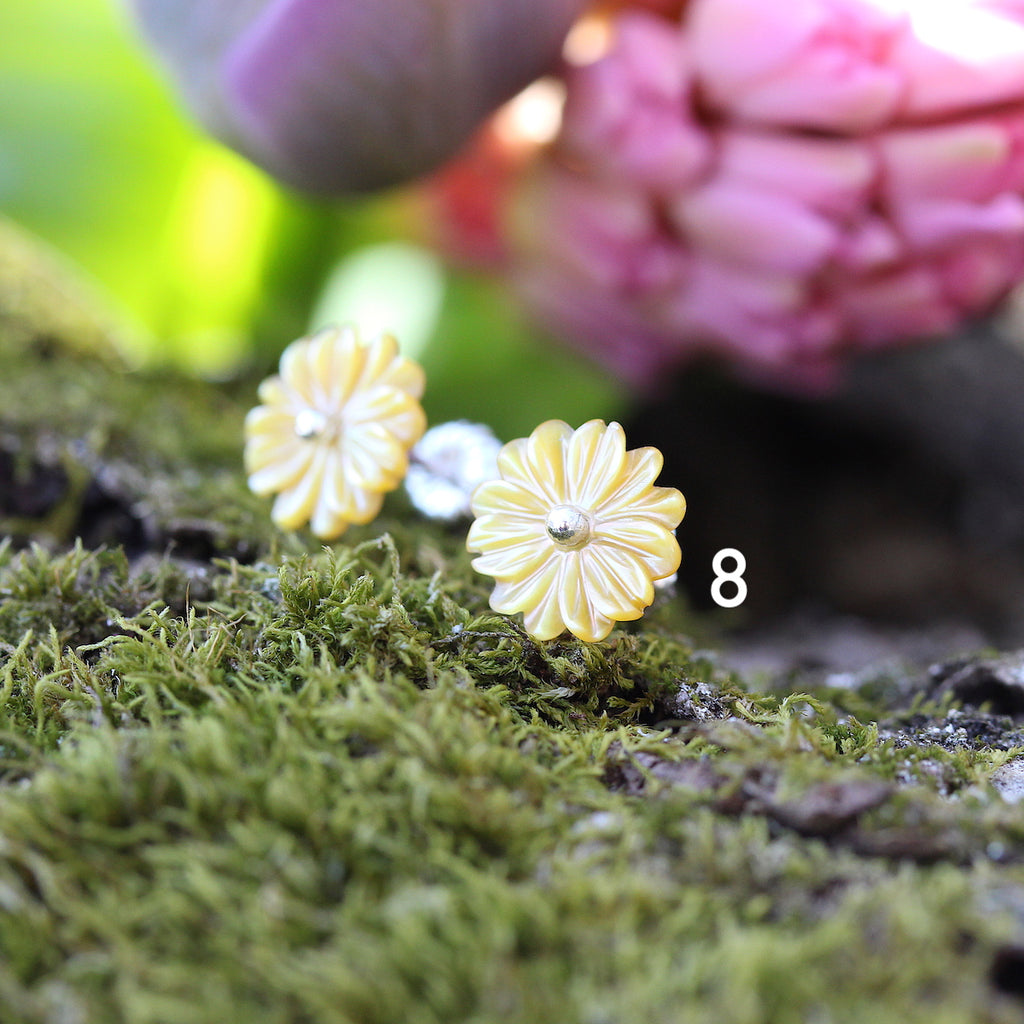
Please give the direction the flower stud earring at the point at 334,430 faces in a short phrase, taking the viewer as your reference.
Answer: facing the viewer and to the left of the viewer

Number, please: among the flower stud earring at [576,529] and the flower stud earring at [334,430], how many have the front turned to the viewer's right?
0

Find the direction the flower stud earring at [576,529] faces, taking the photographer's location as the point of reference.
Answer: facing the viewer
